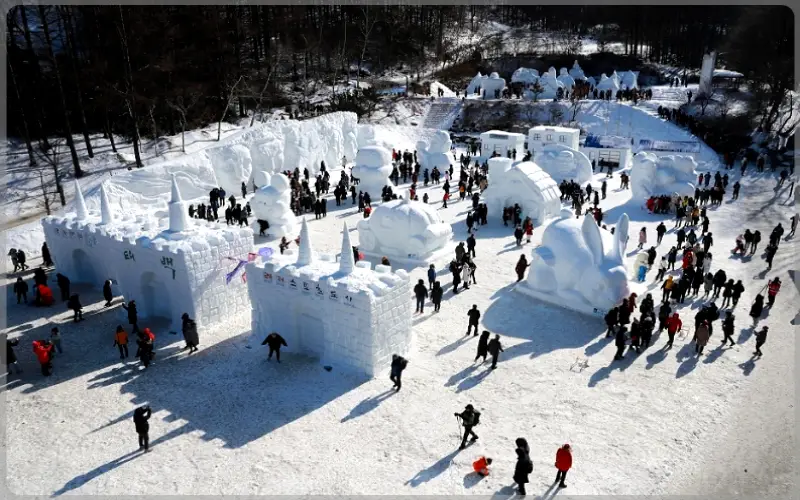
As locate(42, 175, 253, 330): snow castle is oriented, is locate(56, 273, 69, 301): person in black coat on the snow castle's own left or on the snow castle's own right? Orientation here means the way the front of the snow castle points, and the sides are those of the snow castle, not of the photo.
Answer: on the snow castle's own right

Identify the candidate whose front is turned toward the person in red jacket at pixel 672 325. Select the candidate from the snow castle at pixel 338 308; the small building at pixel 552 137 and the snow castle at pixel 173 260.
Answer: the small building

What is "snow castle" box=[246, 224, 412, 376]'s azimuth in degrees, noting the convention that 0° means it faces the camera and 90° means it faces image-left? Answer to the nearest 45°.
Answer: approximately 45°

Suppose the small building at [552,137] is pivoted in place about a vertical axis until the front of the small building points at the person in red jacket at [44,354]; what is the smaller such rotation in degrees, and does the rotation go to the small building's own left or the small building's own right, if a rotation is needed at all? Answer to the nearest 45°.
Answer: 0° — it already faces them

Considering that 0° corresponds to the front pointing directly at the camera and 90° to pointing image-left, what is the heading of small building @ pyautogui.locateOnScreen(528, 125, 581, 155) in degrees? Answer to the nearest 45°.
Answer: approximately 0°

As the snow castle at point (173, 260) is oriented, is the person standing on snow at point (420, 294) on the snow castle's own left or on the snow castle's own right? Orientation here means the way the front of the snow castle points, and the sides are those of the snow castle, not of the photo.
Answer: on the snow castle's own left

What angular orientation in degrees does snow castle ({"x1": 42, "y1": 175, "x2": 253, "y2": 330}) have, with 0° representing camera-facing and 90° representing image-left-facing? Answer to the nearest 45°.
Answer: approximately 45°

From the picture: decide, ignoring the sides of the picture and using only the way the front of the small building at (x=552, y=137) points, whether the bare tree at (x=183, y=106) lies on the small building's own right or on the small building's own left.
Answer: on the small building's own right

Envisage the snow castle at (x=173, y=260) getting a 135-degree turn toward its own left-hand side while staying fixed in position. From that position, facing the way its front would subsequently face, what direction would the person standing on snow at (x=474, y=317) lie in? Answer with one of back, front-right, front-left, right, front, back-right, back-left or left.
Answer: front-right

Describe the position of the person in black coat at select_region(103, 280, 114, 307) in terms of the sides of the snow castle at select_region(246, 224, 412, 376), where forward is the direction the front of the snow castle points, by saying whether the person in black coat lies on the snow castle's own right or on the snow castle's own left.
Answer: on the snow castle's own right
